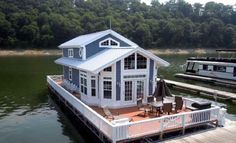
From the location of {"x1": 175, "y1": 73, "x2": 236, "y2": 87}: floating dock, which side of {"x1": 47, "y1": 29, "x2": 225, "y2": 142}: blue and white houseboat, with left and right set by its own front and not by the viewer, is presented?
left

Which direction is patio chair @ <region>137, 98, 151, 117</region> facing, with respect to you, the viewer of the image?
facing to the right of the viewer

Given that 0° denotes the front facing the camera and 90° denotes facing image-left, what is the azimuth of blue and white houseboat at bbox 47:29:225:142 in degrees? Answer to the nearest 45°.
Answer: approximately 315°

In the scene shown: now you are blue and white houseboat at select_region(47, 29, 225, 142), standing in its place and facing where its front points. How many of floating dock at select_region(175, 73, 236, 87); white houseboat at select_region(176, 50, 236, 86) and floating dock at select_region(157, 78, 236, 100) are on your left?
3

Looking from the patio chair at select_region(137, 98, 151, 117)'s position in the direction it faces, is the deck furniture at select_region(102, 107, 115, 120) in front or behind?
behind

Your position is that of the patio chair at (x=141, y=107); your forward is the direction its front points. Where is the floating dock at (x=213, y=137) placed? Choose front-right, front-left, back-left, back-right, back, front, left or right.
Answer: front-right
